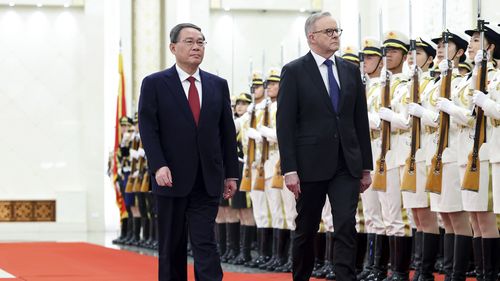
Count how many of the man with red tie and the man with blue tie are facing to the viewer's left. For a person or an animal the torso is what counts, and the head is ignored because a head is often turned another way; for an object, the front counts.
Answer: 0

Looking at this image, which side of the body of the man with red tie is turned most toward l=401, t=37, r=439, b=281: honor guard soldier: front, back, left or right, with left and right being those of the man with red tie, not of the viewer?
left

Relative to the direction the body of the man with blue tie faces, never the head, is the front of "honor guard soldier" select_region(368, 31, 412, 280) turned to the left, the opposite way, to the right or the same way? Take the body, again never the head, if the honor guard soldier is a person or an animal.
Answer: to the right

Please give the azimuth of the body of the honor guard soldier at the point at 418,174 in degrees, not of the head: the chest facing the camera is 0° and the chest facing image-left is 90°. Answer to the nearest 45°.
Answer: approximately 45°

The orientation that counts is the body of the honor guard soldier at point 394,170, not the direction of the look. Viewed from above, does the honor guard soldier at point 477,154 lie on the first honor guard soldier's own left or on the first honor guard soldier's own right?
on the first honor guard soldier's own left

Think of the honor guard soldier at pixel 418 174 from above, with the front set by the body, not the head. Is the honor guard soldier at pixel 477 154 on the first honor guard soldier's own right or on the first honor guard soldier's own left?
on the first honor guard soldier's own left

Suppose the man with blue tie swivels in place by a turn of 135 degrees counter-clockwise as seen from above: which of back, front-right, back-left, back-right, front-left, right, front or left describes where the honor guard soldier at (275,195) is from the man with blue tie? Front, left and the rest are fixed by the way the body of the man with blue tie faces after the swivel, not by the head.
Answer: front

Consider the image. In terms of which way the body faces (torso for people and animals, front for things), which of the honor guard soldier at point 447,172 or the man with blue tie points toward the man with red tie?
the honor guard soldier

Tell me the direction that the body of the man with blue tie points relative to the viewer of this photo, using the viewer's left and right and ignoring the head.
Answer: facing the viewer and to the right of the viewer

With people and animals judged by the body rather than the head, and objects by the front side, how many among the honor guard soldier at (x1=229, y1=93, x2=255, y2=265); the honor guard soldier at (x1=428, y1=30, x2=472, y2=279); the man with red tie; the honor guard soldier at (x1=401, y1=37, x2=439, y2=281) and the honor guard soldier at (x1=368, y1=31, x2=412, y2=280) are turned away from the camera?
0

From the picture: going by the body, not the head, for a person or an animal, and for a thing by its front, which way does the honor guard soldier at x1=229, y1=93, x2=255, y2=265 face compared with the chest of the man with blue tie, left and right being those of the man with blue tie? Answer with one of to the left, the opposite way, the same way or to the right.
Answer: to the right

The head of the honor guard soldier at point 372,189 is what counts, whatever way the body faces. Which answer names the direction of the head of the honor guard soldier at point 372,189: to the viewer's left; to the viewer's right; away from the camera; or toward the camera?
to the viewer's left
